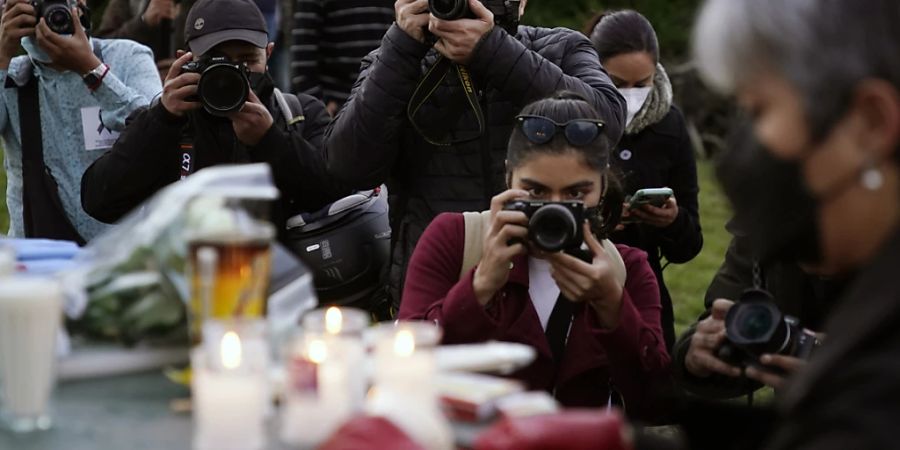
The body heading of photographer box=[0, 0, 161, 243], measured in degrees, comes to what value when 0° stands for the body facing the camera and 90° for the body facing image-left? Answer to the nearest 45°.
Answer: approximately 0°

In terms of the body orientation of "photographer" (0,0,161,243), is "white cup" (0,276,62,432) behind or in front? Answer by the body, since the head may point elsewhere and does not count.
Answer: in front

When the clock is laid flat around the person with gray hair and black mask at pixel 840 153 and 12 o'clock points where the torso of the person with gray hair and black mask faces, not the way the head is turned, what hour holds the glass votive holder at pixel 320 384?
The glass votive holder is roughly at 12 o'clock from the person with gray hair and black mask.

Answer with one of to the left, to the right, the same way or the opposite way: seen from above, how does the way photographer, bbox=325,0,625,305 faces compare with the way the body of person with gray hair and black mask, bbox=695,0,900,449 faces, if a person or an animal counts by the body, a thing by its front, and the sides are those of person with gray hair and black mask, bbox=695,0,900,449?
to the left

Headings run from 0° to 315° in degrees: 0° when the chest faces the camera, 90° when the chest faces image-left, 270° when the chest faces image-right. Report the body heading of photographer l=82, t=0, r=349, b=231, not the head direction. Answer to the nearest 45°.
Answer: approximately 0°

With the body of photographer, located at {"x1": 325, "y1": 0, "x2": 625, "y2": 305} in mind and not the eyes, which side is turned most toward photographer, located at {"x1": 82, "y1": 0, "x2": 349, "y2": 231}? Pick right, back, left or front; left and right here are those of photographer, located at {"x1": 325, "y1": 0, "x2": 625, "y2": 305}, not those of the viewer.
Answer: right

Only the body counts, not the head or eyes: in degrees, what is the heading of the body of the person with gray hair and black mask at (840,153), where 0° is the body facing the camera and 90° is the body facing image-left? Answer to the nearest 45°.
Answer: approximately 90°
